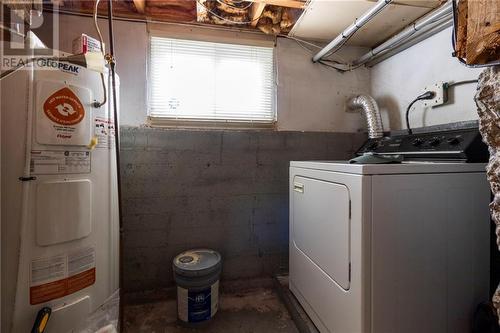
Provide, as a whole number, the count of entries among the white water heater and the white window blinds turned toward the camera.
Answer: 2

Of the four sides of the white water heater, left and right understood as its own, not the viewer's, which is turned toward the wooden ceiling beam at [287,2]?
left

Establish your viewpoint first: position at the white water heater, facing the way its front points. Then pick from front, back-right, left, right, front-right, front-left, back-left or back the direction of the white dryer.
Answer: front-left

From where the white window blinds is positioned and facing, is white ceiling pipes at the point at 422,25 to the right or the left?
on its left

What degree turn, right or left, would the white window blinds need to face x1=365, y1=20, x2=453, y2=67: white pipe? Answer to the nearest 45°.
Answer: approximately 90° to its left

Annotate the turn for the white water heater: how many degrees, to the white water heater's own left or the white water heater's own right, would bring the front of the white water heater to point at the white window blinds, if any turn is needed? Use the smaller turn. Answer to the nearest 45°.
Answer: approximately 90° to the white water heater's own left

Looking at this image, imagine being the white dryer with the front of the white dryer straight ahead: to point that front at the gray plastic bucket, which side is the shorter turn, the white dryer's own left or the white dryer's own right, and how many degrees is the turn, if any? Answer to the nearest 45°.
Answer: approximately 45° to the white dryer's own right
